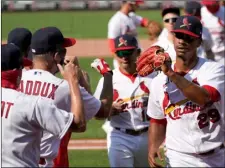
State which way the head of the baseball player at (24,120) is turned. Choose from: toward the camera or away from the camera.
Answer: away from the camera

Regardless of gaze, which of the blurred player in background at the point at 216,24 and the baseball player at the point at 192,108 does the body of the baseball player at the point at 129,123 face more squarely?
the baseball player

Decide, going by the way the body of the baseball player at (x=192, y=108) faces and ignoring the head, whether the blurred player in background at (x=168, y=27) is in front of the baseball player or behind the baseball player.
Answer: behind

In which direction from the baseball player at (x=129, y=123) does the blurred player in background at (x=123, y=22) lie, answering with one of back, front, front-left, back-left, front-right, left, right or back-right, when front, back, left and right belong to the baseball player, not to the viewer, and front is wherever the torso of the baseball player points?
back

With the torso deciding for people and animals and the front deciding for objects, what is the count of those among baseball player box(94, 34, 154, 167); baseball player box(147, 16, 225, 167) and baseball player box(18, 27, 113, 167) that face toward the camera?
2

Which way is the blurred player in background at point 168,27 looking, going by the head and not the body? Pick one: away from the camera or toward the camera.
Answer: toward the camera

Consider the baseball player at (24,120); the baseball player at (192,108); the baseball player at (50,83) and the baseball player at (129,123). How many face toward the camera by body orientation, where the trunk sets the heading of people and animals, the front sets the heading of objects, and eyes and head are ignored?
2

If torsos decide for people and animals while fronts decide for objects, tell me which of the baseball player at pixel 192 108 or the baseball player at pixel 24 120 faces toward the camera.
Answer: the baseball player at pixel 192 108

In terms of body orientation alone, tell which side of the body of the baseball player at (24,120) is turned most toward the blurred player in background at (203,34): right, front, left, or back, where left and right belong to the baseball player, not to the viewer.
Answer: front

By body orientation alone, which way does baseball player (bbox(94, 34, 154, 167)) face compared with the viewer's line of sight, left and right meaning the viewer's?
facing the viewer

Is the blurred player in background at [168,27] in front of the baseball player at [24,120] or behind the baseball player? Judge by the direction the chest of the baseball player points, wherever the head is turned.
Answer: in front

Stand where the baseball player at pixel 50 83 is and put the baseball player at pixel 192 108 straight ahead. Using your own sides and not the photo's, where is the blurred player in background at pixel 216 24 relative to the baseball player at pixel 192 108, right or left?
left
